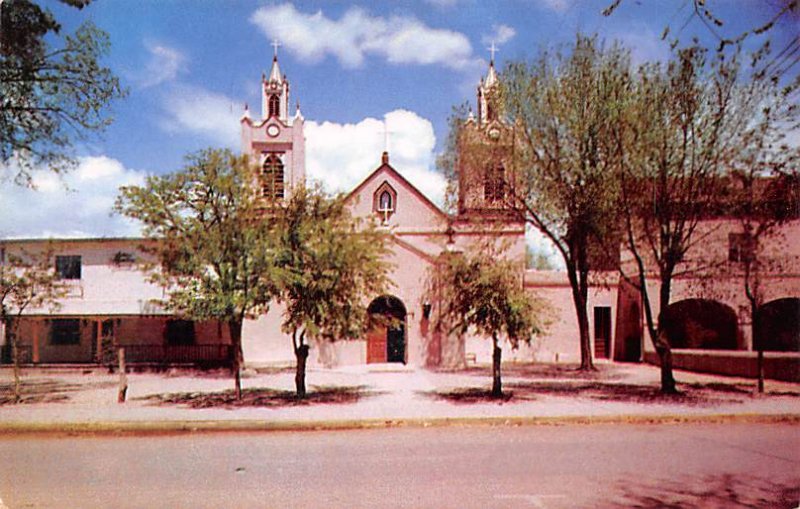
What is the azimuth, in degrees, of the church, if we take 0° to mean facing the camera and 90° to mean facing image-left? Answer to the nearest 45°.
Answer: approximately 0°
